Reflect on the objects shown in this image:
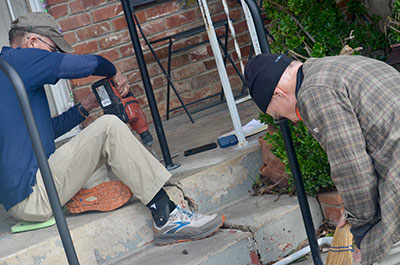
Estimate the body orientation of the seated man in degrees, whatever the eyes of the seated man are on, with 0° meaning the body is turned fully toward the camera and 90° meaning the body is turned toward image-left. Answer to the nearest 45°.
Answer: approximately 270°

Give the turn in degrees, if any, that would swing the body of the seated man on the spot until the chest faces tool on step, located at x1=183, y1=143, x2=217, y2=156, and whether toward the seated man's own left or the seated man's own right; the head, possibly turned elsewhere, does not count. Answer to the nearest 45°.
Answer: approximately 45° to the seated man's own left

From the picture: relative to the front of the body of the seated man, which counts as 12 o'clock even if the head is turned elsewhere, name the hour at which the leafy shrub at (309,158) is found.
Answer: The leafy shrub is roughly at 12 o'clock from the seated man.

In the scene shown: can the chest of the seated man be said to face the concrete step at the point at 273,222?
yes
